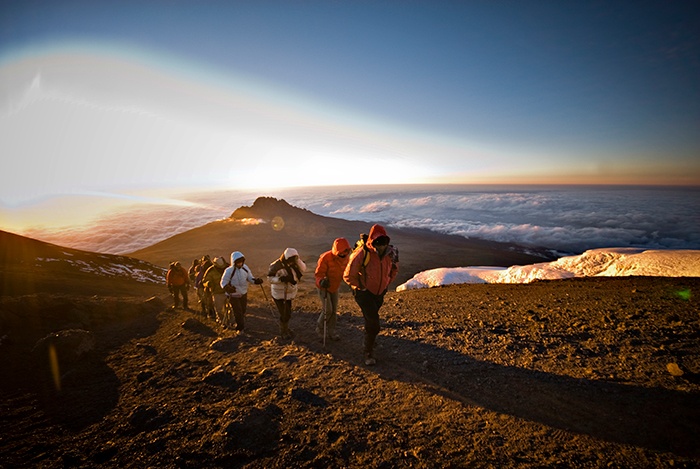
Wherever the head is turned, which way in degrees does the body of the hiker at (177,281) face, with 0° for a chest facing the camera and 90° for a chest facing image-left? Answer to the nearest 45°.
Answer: approximately 0°

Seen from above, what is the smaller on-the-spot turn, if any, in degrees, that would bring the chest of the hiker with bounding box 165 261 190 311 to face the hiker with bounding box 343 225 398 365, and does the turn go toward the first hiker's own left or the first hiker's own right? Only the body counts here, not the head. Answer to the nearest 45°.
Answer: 0° — they already face them

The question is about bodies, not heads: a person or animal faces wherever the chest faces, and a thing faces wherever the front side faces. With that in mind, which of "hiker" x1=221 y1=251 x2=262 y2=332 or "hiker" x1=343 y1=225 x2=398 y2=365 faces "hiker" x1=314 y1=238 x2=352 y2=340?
"hiker" x1=221 y1=251 x2=262 y2=332

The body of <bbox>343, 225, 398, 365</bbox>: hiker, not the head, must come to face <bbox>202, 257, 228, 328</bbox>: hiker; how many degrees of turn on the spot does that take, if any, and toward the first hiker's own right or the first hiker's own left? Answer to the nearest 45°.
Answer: approximately 180°

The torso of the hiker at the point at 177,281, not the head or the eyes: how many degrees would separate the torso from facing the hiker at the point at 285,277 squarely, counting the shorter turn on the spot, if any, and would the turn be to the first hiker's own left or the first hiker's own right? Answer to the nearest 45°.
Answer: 0° — they already face them

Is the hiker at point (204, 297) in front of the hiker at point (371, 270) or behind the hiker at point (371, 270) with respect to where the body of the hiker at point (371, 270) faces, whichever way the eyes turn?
behind

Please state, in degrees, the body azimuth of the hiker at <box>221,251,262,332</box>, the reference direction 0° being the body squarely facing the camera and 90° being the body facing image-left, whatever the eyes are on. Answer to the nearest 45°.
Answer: approximately 315°

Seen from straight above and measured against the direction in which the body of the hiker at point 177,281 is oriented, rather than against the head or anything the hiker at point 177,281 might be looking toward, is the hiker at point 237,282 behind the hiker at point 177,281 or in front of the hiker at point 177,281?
in front

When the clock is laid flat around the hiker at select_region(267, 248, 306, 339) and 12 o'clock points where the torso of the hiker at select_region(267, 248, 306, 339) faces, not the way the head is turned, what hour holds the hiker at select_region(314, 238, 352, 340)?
the hiker at select_region(314, 238, 352, 340) is roughly at 10 o'clock from the hiker at select_region(267, 248, 306, 339).

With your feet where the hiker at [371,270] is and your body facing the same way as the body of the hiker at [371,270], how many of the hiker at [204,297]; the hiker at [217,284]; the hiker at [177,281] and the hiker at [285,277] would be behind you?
4
